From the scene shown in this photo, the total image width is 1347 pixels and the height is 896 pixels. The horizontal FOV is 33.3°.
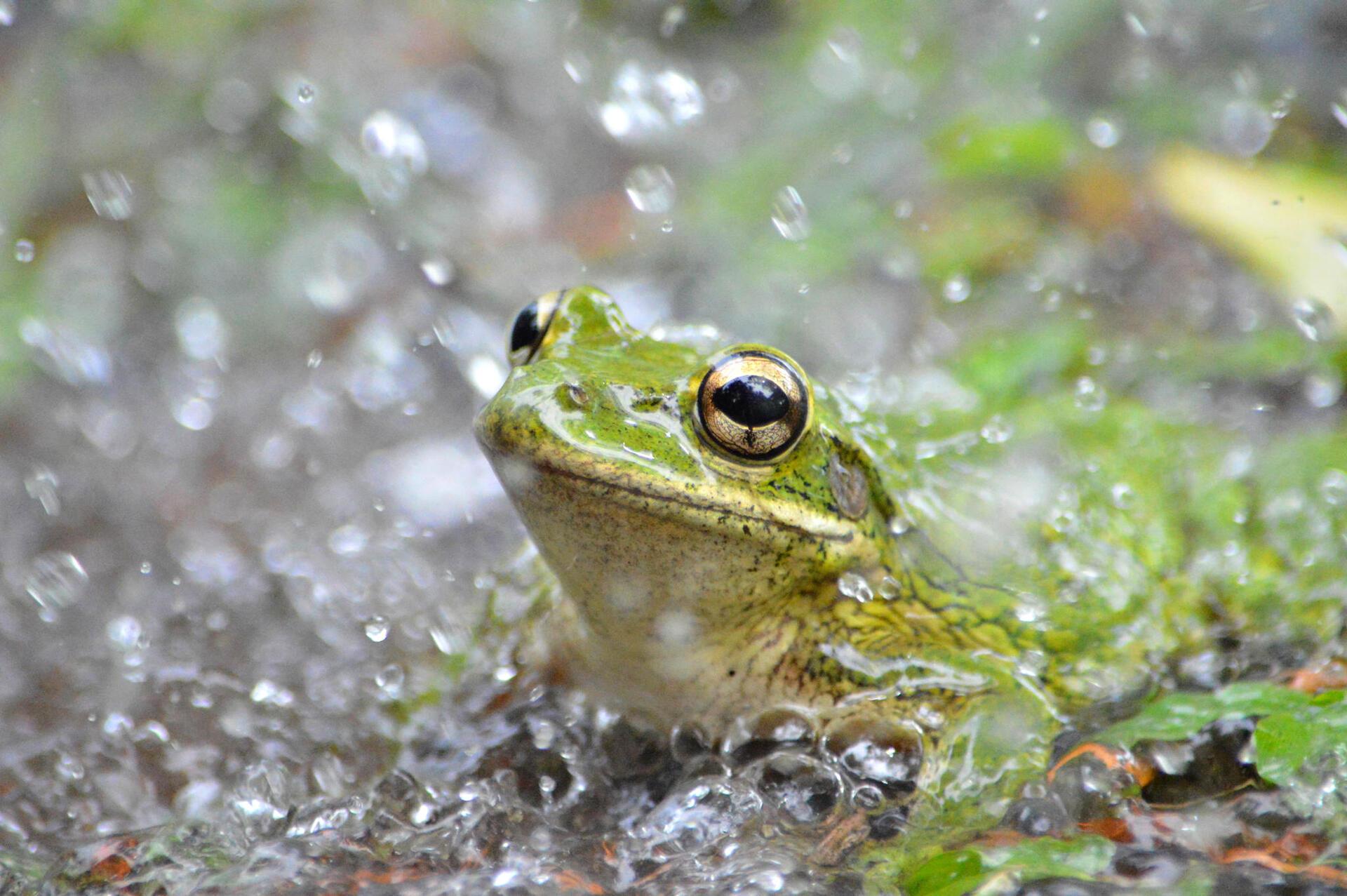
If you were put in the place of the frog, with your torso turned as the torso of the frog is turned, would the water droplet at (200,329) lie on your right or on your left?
on your right

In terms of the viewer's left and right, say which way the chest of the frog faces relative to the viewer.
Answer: facing the viewer and to the left of the viewer

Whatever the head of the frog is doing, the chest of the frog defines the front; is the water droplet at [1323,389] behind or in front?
behind

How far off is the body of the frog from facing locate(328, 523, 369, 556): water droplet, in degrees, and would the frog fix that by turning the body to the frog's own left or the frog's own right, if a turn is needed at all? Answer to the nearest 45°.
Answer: approximately 90° to the frog's own right

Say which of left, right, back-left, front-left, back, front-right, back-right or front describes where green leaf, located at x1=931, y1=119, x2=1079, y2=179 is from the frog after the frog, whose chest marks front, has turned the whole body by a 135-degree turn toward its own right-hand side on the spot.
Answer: front

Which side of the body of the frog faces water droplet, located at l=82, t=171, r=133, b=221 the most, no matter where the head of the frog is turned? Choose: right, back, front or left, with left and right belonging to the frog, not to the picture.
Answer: front

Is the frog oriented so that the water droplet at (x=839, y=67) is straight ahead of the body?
no

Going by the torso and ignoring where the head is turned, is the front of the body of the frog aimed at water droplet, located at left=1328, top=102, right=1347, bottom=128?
no

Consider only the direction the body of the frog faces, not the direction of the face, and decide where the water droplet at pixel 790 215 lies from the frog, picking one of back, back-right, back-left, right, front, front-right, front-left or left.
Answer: back-right

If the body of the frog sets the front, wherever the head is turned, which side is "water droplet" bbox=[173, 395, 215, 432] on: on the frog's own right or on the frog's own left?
on the frog's own right

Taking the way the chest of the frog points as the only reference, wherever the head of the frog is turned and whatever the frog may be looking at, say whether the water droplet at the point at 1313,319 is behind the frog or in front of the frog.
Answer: behind
